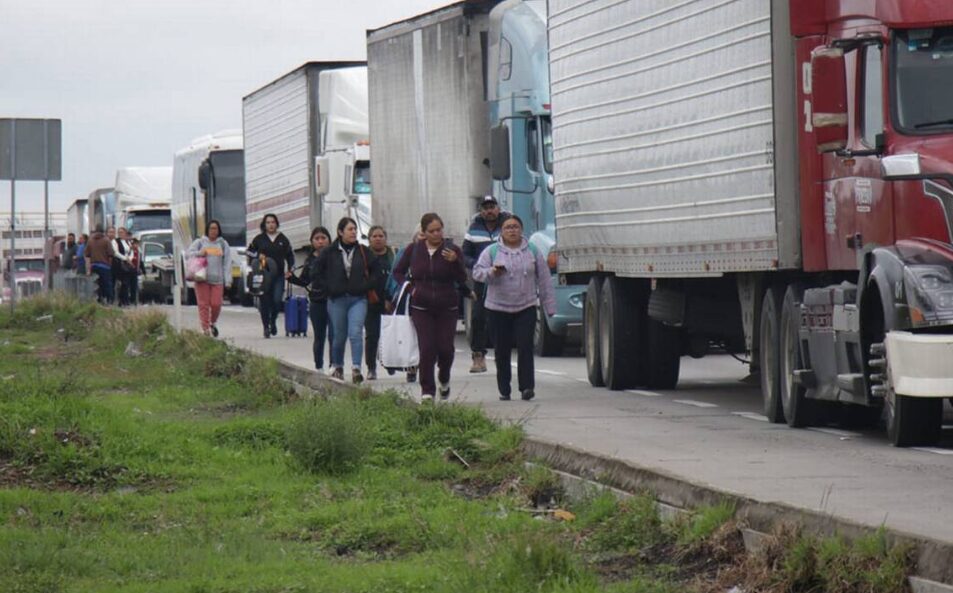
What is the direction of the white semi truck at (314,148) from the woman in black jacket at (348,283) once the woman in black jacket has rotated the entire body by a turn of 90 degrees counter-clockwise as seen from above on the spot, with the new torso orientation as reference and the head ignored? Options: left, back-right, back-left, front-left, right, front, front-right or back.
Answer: left

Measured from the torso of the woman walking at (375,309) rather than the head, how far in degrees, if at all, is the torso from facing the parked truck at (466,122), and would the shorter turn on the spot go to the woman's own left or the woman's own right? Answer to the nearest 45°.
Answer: approximately 180°

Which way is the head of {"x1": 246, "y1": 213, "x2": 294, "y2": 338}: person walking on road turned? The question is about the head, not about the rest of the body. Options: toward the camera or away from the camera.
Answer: toward the camera

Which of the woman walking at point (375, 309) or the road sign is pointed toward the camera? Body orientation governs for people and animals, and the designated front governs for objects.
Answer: the woman walking

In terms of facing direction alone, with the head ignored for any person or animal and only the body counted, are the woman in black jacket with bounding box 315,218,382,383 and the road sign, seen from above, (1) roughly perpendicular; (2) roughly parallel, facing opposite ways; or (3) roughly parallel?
roughly parallel, facing opposite ways

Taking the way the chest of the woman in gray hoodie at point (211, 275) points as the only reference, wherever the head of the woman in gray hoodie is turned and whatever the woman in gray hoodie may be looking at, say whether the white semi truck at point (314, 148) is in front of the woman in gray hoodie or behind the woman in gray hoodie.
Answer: behind

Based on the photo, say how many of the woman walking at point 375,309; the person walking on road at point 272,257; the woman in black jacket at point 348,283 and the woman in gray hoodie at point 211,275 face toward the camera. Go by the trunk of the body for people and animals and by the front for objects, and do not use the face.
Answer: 4

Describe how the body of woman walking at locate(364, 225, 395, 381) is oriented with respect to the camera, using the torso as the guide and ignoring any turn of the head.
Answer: toward the camera

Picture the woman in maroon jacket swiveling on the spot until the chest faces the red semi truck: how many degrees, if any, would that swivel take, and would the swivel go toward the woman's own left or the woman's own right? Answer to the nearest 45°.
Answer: approximately 45° to the woman's own left

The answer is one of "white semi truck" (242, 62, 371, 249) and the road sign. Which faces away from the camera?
the road sign

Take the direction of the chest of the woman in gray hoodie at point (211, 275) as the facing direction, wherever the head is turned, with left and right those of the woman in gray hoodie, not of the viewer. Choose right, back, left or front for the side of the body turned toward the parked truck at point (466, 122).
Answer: left

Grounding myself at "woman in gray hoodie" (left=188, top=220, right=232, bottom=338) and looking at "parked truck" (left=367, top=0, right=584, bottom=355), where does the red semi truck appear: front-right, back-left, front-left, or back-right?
front-right

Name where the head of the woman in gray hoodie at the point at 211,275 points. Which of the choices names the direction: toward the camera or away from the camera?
toward the camera

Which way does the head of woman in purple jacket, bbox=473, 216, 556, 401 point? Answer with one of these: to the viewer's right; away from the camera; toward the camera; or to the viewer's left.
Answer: toward the camera

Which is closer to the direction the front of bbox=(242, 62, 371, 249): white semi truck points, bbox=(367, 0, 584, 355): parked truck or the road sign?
the parked truck

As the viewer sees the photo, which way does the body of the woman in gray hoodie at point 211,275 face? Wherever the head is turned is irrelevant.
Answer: toward the camera

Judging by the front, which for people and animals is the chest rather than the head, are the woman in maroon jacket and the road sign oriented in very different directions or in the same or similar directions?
very different directions

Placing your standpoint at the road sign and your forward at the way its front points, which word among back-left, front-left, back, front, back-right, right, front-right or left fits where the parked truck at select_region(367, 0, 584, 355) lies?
back-right
